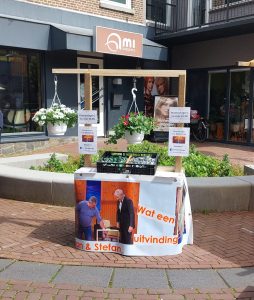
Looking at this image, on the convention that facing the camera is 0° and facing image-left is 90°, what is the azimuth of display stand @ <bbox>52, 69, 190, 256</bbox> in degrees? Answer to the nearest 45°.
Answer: approximately 0°

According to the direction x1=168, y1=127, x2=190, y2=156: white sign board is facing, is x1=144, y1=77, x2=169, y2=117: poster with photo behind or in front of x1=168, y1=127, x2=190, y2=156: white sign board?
behind

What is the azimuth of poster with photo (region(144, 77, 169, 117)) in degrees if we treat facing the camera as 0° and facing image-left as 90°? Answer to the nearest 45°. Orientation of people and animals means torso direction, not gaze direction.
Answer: approximately 0°

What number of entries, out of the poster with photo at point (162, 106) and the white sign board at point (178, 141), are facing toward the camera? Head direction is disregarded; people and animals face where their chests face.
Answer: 2

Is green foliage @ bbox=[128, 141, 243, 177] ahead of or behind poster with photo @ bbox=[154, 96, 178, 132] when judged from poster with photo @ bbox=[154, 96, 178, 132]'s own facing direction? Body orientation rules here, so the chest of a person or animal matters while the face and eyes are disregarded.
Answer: ahead

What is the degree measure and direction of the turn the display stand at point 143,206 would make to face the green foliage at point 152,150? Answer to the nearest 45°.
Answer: approximately 180°
